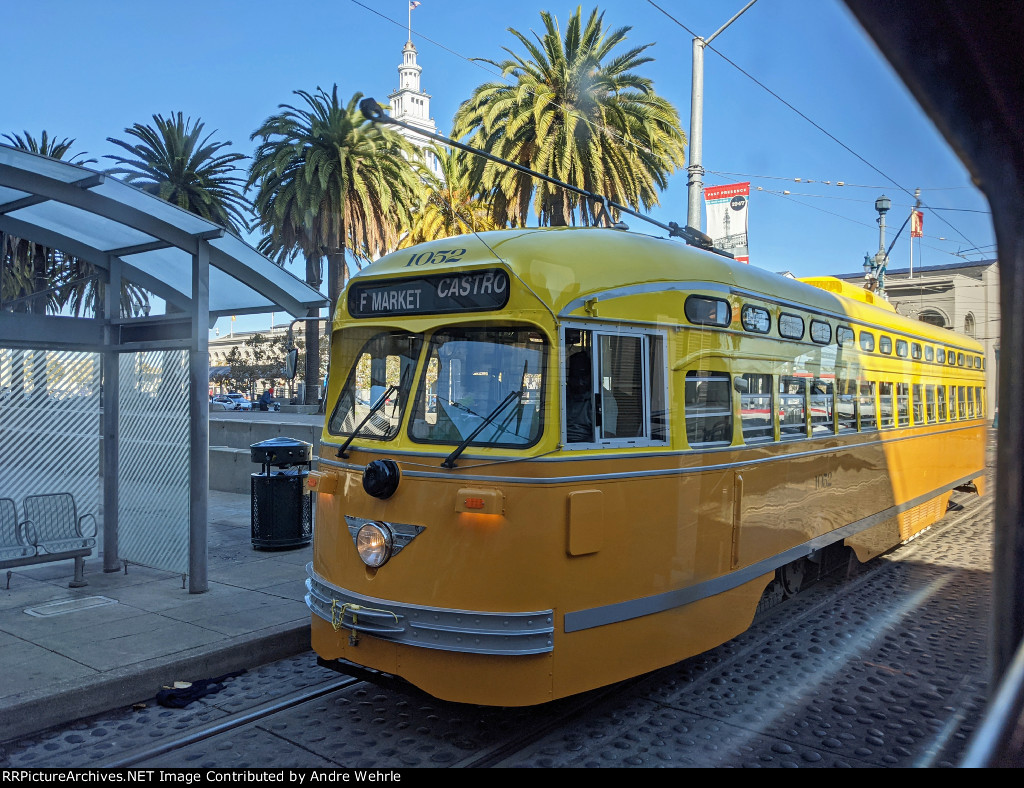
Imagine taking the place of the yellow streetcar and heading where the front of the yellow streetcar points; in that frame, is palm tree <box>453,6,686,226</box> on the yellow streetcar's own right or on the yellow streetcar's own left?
on the yellow streetcar's own right

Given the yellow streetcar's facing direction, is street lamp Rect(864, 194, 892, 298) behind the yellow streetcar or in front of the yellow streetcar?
behind

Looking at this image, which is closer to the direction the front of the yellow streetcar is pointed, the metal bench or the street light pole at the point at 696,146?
the metal bench

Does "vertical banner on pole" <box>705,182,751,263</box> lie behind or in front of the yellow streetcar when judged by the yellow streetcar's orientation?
behind

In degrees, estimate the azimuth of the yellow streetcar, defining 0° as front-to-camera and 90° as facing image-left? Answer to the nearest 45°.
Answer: approximately 45°

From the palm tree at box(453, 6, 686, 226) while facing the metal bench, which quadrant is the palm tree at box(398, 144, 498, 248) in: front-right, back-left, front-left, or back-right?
back-right

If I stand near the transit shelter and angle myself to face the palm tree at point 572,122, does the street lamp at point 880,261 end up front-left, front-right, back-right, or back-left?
front-right

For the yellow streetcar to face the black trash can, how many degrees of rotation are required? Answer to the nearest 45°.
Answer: approximately 90° to its right

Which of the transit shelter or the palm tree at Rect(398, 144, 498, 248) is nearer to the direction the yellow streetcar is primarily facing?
the transit shelter

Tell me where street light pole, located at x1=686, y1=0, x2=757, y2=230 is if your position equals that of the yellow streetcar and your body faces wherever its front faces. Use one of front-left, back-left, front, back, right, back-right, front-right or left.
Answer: back-right
